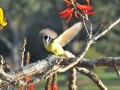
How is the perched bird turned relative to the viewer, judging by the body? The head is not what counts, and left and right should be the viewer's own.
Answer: facing the viewer and to the left of the viewer
